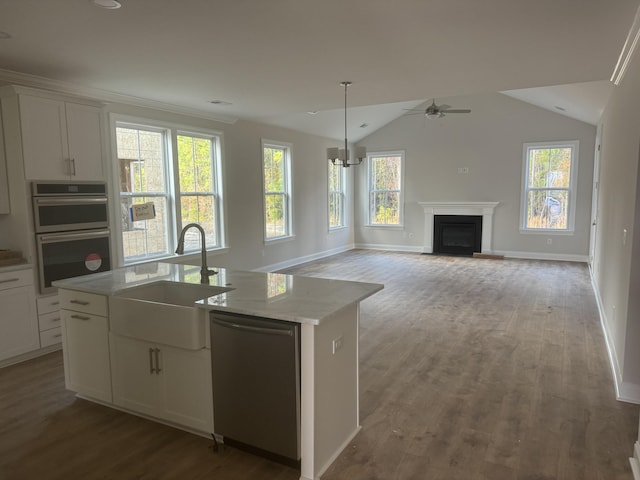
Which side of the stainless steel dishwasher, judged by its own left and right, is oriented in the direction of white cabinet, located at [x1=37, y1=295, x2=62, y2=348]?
right

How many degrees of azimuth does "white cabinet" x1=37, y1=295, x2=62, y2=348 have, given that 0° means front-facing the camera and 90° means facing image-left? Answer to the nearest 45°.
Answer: approximately 315°

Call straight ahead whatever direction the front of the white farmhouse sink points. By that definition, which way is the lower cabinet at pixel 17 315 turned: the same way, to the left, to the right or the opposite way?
to the left

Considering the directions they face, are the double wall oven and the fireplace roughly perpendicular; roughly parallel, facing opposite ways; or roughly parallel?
roughly perpendicular

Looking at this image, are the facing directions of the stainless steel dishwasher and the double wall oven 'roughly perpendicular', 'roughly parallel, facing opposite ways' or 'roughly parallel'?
roughly perpendicular

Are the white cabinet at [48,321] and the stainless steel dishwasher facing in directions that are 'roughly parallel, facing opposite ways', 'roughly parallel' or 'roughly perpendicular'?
roughly perpendicular

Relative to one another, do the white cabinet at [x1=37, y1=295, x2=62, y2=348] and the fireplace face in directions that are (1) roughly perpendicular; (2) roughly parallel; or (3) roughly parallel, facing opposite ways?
roughly perpendicular

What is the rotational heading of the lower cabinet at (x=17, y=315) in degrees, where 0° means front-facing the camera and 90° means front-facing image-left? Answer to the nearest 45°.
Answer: approximately 315°

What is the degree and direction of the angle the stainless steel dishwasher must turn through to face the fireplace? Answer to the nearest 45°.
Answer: approximately 180°

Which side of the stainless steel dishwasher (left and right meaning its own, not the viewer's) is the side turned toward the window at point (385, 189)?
back
